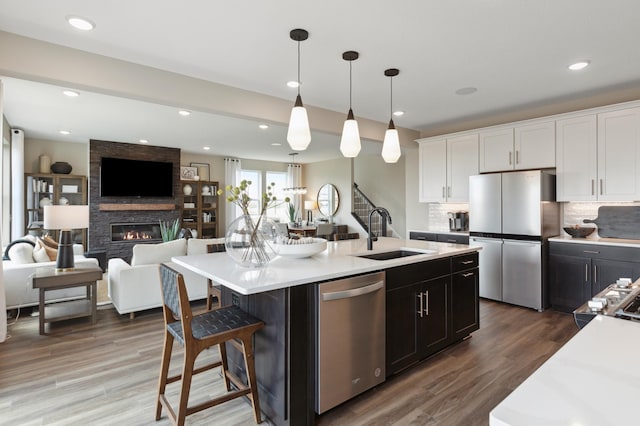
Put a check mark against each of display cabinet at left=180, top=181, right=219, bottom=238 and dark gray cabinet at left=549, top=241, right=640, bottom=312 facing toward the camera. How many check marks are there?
2

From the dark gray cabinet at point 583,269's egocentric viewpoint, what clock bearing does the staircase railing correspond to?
The staircase railing is roughly at 4 o'clock from the dark gray cabinet.

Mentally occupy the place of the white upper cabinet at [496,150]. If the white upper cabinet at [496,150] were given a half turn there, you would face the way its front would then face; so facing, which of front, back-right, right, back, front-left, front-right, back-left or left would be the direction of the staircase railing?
left

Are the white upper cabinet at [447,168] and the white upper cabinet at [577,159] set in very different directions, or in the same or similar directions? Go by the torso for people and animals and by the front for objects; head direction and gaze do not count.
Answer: same or similar directions

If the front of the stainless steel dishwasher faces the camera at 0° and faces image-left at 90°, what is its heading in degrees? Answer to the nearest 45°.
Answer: approximately 315°

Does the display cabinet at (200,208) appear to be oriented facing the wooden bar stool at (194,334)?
yes

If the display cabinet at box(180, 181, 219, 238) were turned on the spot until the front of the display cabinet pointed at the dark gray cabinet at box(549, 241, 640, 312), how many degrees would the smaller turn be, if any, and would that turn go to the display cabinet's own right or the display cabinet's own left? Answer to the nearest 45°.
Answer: approximately 45° to the display cabinet's own left

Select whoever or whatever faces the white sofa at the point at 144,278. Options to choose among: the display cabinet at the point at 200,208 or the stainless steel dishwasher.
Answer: the display cabinet

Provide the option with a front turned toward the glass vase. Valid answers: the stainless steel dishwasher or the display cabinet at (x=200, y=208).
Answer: the display cabinet

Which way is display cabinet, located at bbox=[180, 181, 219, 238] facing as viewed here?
toward the camera

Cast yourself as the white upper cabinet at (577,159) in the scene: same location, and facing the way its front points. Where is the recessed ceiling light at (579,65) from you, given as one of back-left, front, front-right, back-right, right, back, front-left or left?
front-left

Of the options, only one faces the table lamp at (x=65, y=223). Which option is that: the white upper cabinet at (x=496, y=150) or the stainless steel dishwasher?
the white upper cabinet

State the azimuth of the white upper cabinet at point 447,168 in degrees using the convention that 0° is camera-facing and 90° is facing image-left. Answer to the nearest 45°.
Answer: approximately 45°

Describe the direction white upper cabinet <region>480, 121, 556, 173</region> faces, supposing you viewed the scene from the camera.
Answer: facing the viewer and to the left of the viewer
